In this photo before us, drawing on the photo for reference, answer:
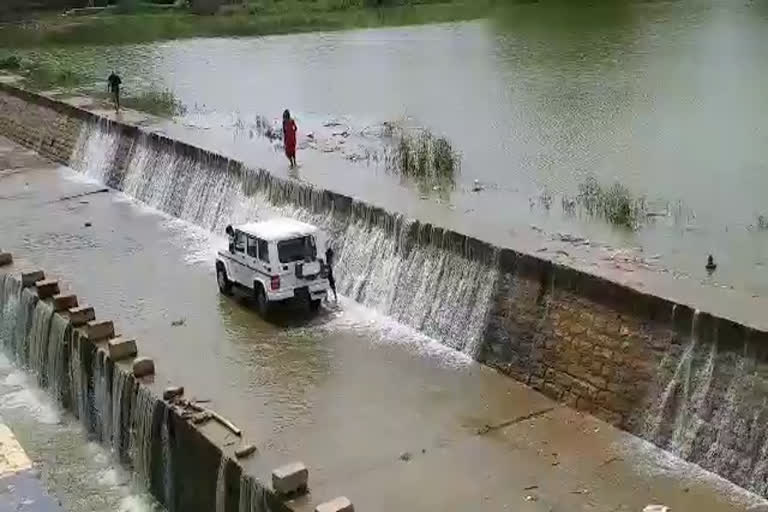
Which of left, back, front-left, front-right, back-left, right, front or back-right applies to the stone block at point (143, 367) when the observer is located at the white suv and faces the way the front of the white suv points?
left

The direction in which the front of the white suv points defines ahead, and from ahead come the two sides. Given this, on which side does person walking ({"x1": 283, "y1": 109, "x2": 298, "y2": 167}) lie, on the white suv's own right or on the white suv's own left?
on the white suv's own right

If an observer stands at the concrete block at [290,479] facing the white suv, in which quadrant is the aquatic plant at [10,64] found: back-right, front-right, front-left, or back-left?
front-left

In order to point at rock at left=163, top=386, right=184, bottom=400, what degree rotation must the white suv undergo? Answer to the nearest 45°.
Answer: approximately 90° to its left

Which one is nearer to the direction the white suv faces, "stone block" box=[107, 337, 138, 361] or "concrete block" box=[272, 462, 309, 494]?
the stone block

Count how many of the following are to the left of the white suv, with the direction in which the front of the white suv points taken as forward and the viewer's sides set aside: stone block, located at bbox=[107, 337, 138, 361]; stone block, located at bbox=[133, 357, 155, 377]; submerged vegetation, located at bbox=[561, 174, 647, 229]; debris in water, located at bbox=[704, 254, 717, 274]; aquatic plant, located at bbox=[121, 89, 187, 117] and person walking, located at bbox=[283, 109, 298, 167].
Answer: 2

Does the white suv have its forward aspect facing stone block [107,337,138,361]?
no

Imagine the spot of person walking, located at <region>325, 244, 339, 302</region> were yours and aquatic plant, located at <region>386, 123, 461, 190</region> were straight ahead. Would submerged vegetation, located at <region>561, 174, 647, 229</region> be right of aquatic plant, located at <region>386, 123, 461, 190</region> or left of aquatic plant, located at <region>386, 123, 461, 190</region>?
right

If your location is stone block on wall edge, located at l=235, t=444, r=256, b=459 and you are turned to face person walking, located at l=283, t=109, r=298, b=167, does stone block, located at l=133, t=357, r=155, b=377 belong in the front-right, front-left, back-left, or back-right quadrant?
front-left

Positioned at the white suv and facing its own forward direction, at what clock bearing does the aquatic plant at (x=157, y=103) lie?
The aquatic plant is roughly at 1 o'clock from the white suv.

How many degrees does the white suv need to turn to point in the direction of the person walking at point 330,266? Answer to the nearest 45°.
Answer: approximately 90° to its right

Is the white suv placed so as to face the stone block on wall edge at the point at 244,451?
no

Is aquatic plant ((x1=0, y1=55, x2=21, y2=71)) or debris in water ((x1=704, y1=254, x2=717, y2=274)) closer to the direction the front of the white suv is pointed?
the aquatic plant

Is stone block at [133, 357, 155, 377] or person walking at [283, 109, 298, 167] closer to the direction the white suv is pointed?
the person walking

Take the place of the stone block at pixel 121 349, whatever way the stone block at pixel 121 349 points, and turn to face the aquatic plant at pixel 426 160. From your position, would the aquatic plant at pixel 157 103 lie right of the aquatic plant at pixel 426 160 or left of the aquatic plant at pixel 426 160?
left

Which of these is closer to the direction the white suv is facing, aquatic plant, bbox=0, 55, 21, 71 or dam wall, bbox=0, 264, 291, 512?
the aquatic plant

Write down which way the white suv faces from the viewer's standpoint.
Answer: facing away from the viewer and to the left of the viewer

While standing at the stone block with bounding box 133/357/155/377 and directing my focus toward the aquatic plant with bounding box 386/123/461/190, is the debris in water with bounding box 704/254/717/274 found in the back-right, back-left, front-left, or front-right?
front-right

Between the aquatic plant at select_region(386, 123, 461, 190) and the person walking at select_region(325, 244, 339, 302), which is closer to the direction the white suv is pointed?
the aquatic plant
